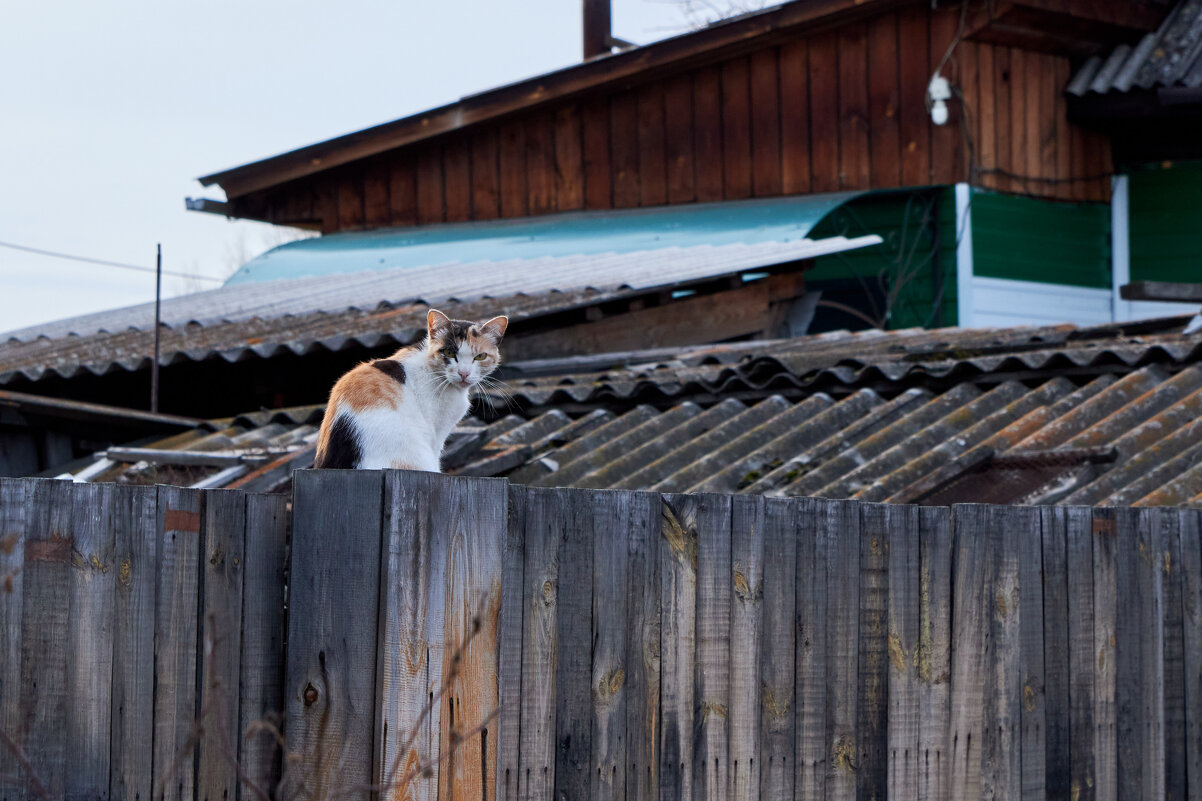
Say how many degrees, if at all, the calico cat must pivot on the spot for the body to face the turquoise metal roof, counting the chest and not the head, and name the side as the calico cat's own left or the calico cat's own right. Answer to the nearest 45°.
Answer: approximately 90° to the calico cat's own left

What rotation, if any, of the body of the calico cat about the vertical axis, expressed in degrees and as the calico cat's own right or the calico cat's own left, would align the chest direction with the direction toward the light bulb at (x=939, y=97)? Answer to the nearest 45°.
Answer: approximately 45° to the calico cat's own left

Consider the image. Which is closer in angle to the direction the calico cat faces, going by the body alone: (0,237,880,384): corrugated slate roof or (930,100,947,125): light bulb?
the light bulb

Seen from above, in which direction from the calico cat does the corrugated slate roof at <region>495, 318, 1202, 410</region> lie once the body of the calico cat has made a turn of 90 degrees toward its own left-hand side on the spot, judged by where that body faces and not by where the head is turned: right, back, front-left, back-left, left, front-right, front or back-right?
front-right

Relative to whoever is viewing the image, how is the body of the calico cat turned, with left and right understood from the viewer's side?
facing to the right of the viewer

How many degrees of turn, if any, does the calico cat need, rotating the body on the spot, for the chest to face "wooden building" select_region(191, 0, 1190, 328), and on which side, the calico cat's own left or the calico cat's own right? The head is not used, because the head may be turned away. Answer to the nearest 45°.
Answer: approximately 45° to the calico cat's own left

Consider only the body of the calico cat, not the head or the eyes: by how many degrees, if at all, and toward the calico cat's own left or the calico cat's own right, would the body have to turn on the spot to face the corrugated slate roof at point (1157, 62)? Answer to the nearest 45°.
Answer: approximately 45° to the calico cat's own left

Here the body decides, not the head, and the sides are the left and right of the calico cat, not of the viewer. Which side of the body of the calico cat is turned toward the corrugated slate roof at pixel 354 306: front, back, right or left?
left

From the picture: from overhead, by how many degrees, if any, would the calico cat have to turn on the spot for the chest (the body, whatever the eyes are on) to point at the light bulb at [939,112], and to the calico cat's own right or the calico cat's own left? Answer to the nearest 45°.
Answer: approximately 45° to the calico cat's own left
